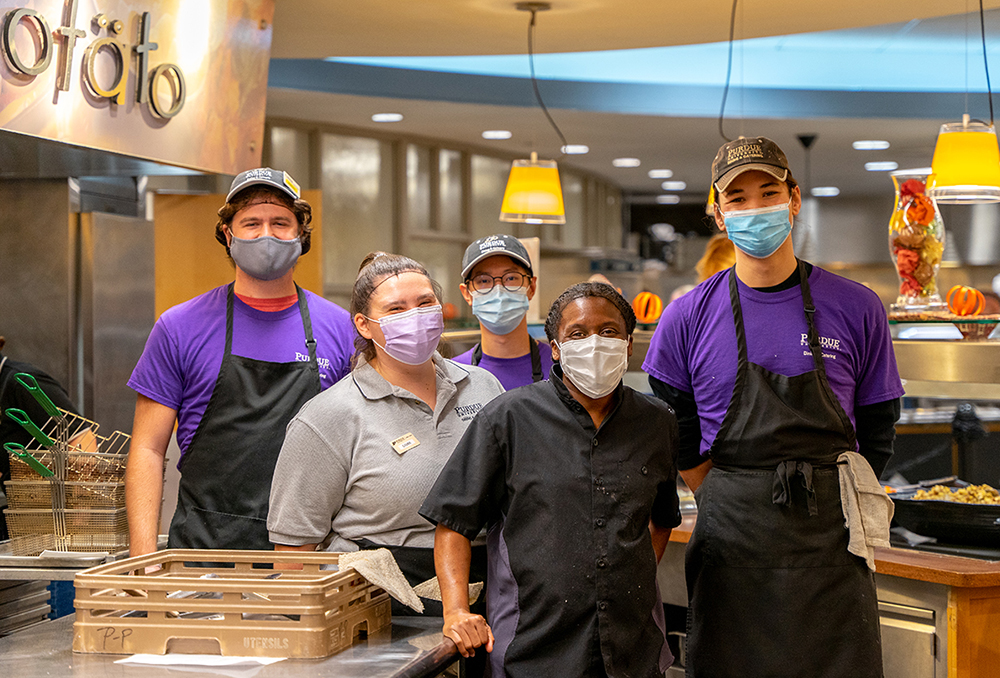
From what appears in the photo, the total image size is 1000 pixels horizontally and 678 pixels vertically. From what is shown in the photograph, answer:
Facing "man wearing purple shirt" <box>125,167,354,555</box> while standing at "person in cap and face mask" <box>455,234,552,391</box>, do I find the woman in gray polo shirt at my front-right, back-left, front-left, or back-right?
front-left

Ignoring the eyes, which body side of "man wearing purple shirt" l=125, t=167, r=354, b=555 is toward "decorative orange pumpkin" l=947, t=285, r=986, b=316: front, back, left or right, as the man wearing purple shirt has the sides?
left

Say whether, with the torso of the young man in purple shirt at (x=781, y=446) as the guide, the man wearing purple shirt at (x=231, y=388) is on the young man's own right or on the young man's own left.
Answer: on the young man's own right

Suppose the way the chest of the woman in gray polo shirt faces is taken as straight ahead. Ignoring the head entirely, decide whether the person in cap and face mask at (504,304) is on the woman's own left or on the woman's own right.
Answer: on the woman's own left

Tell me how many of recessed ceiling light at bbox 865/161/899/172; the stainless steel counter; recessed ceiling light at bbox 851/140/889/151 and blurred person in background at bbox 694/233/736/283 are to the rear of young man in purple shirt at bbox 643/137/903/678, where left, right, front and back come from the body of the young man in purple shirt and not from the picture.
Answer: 3

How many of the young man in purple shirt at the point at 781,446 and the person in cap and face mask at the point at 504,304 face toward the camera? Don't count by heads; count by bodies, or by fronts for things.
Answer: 2

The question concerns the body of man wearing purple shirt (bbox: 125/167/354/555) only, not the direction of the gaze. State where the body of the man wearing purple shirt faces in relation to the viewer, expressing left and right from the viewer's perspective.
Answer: facing the viewer

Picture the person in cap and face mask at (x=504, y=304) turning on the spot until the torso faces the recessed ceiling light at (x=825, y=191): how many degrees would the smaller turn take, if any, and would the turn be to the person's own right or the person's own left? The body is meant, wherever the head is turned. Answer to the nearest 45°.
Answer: approximately 180°

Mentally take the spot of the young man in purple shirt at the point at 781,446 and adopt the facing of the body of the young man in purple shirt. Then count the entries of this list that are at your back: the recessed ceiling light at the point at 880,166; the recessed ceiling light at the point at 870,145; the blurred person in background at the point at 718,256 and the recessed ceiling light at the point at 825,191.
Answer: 4

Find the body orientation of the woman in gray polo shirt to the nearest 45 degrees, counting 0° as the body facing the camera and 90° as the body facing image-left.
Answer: approximately 315°

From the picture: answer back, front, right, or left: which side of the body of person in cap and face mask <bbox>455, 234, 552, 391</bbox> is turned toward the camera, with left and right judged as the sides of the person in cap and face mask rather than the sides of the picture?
front

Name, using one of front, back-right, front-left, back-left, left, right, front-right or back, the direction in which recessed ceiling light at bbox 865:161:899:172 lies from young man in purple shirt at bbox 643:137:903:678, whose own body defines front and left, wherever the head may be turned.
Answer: back
